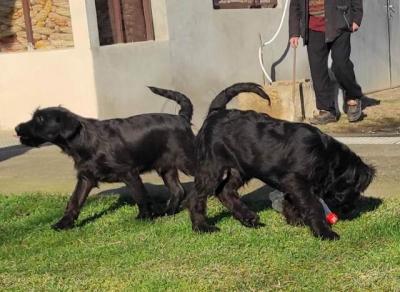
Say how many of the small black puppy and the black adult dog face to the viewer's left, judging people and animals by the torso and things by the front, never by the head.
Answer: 1

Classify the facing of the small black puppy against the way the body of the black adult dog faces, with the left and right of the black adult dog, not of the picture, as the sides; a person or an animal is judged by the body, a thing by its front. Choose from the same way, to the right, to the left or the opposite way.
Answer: the opposite way

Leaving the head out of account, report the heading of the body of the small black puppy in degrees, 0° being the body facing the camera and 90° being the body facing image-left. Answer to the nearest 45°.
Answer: approximately 90°

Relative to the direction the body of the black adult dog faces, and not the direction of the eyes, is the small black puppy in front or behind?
behind

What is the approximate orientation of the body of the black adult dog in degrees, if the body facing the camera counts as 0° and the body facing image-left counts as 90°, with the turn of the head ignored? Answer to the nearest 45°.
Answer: approximately 270°

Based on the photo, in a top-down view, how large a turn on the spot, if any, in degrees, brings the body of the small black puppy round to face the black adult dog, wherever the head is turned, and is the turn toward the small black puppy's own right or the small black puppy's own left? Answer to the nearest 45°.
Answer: approximately 135° to the small black puppy's own left

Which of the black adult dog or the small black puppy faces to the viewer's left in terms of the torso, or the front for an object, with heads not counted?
the small black puppy
